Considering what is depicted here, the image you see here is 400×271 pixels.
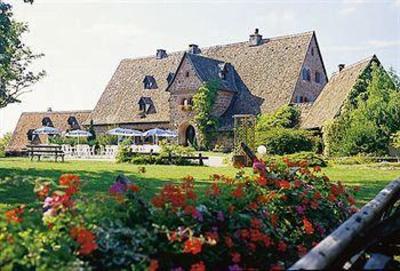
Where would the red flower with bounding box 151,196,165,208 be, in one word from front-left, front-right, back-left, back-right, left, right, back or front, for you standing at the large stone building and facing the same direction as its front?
front-left

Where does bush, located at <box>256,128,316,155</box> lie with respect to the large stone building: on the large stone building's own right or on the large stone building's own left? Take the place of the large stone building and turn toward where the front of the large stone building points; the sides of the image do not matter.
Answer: on the large stone building's own left

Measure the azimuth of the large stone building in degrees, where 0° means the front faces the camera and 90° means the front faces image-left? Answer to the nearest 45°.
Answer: approximately 45°

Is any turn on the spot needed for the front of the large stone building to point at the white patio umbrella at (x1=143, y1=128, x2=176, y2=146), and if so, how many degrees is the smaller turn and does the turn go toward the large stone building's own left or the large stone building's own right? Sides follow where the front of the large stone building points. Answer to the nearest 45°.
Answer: approximately 45° to the large stone building's own right

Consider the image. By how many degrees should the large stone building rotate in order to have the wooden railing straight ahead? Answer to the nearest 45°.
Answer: approximately 45° to its left

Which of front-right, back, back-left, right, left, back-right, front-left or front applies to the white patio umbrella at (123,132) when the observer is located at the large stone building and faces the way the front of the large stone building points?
front-right
